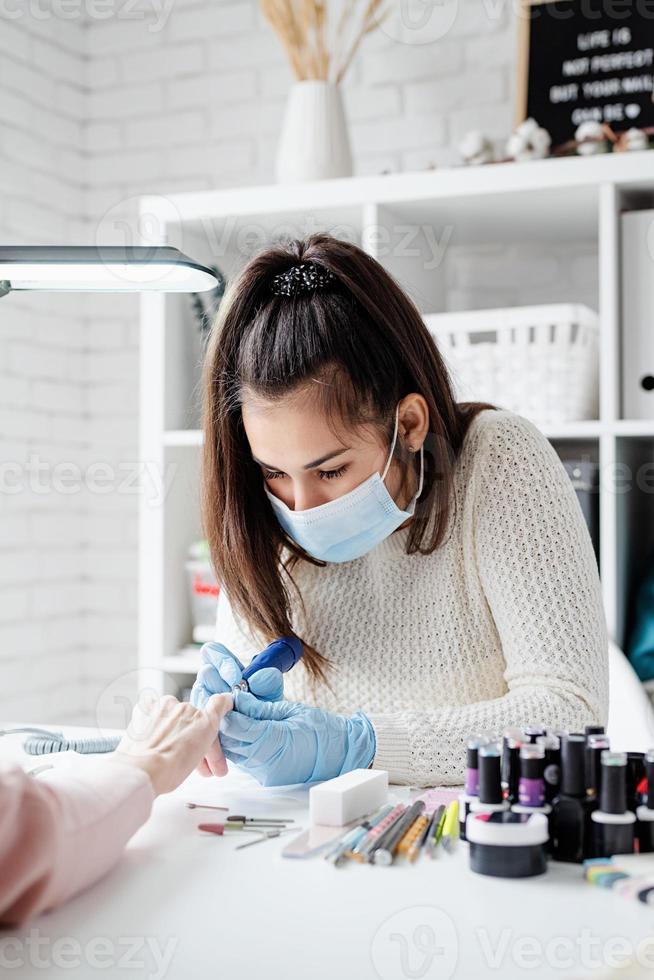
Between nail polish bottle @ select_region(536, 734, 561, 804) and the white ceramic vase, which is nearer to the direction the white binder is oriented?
the nail polish bottle

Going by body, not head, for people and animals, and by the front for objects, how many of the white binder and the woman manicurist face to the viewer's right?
0

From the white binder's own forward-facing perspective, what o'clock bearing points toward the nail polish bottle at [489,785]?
The nail polish bottle is roughly at 12 o'clock from the white binder.

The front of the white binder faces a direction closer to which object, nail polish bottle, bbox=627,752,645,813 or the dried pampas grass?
the nail polish bottle

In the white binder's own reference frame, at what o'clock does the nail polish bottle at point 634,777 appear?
The nail polish bottle is roughly at 12 o'clock from the white binder.

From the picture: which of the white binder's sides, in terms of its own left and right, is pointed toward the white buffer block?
front

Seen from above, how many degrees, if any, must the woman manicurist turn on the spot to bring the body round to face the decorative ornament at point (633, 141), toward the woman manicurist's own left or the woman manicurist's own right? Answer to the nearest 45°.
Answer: approximately 180°

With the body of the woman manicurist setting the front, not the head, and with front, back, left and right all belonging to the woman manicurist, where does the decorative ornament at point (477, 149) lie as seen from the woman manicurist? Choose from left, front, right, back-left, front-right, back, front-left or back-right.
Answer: back-right

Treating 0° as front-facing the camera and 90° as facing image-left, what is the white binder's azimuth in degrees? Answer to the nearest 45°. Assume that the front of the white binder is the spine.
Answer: approximately 0°

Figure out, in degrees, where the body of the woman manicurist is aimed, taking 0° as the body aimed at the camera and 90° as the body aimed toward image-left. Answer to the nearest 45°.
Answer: approximately 45°

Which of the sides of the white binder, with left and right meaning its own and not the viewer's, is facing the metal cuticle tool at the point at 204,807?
front

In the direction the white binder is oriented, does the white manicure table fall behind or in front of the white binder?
in front
